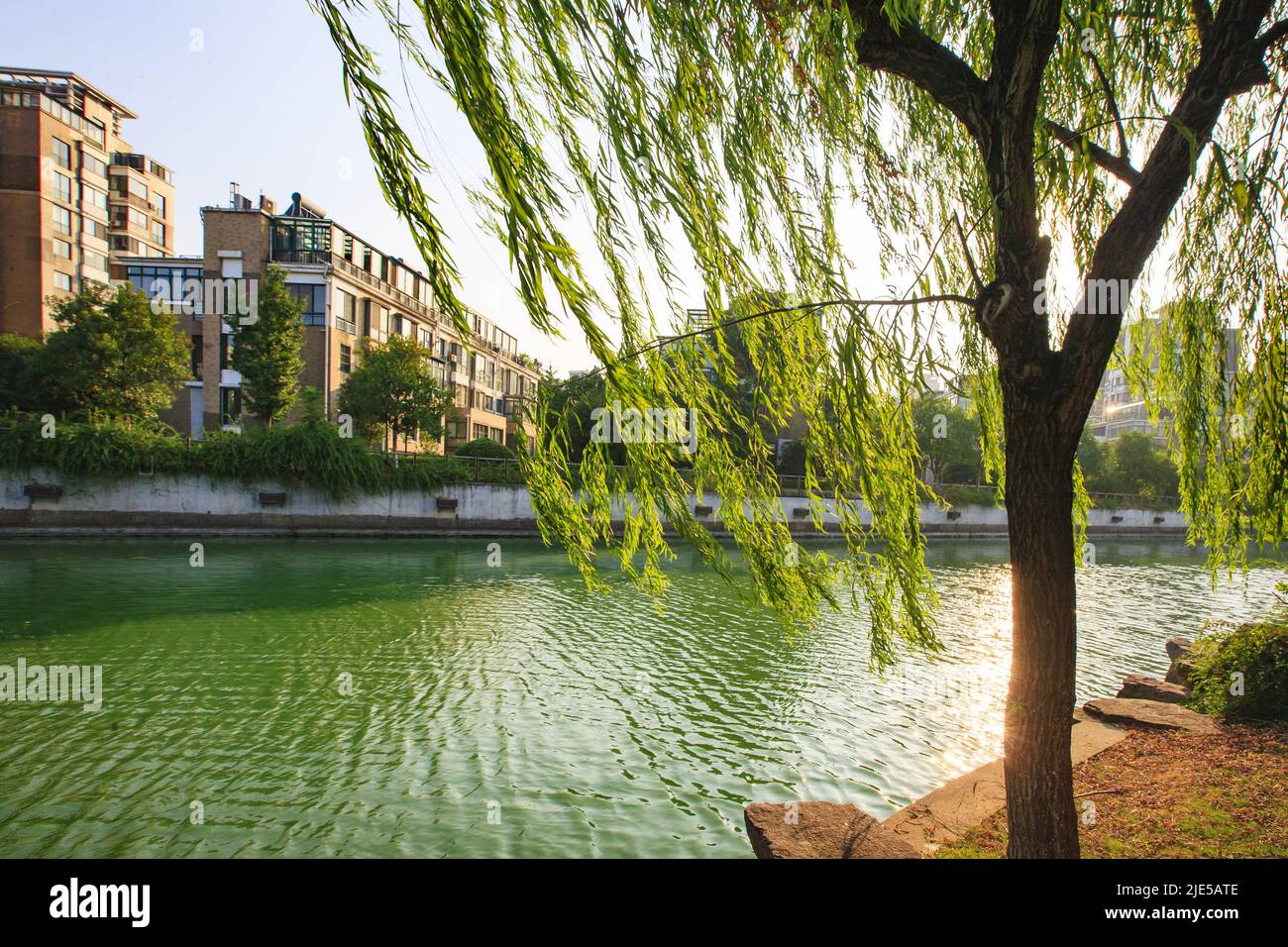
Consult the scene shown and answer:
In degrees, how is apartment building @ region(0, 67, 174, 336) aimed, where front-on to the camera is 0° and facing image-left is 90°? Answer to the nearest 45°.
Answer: approximately 315°

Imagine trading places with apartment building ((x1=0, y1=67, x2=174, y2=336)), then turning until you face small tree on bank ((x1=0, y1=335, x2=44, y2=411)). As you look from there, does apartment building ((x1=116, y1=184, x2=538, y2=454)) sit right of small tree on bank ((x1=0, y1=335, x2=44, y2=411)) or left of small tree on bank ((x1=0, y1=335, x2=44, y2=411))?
left
